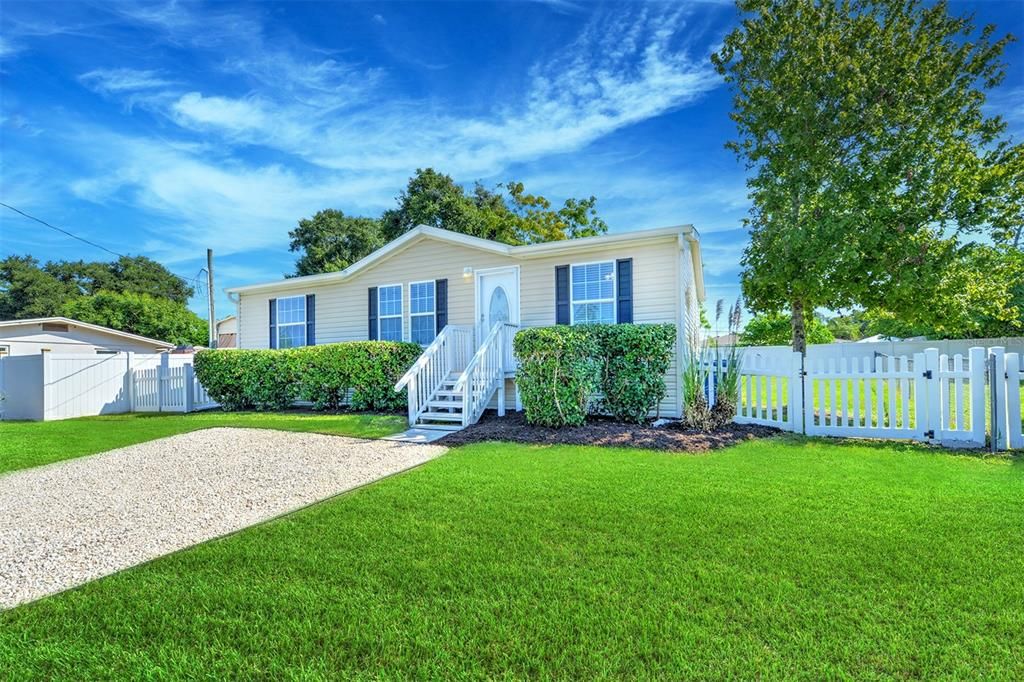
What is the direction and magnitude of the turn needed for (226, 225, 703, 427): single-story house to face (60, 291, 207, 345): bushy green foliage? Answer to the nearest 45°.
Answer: approximately 90° to its right

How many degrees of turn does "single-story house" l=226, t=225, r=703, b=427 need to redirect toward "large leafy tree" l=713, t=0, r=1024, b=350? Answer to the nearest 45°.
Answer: approximately 135° to its left

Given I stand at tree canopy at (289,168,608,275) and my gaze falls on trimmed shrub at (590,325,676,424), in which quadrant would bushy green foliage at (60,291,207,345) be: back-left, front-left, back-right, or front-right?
back-right

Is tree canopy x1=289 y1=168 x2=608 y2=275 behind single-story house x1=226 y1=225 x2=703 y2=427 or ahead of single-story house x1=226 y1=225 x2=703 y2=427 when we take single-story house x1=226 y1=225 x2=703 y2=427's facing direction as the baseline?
behind

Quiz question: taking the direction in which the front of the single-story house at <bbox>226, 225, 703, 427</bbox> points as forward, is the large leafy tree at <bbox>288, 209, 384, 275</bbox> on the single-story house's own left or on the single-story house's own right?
on the single-story house's own right

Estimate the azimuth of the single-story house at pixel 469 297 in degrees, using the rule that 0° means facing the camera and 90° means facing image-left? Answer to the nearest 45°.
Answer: approximately 45°

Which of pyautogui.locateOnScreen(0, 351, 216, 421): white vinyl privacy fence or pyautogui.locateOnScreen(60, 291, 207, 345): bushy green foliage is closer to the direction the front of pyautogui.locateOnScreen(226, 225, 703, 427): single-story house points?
the white vinyl privacy fence

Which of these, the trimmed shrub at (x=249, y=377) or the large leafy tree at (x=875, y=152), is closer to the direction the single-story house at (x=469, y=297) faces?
the trimmed shrub
